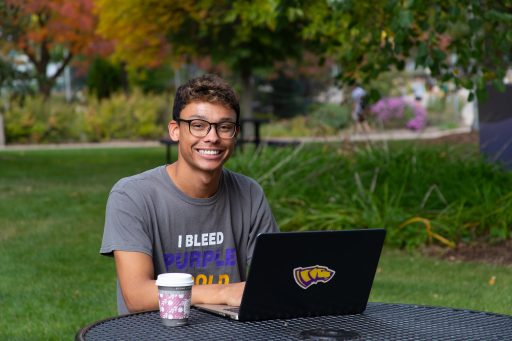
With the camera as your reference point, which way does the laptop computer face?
facing away from the viewer and to the left of the viewer

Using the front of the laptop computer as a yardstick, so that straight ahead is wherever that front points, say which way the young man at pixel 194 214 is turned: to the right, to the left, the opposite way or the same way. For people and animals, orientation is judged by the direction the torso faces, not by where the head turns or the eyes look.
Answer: the opposite way

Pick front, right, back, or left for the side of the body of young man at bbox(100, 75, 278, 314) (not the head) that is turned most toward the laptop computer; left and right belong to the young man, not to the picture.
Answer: front

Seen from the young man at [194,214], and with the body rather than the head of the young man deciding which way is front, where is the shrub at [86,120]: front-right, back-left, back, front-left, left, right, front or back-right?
back-left

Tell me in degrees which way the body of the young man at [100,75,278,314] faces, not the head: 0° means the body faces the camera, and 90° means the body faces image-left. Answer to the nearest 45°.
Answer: approximately 315°

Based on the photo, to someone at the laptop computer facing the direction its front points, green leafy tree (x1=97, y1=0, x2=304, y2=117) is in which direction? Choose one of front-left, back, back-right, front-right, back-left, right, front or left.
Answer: front-right

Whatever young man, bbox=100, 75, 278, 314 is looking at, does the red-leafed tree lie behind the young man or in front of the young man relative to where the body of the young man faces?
behind
